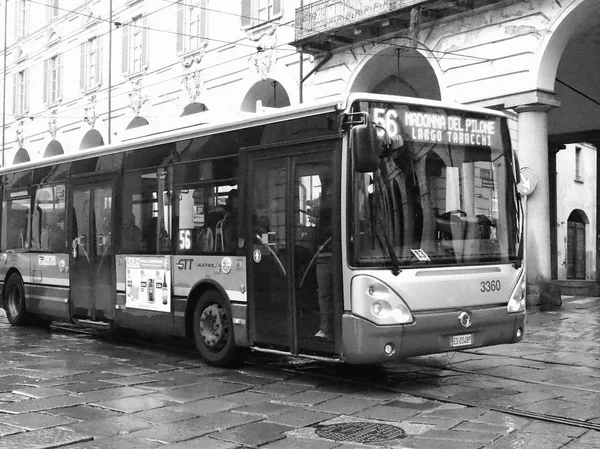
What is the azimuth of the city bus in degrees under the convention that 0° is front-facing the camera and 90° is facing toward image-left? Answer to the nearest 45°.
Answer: approximately 315°
